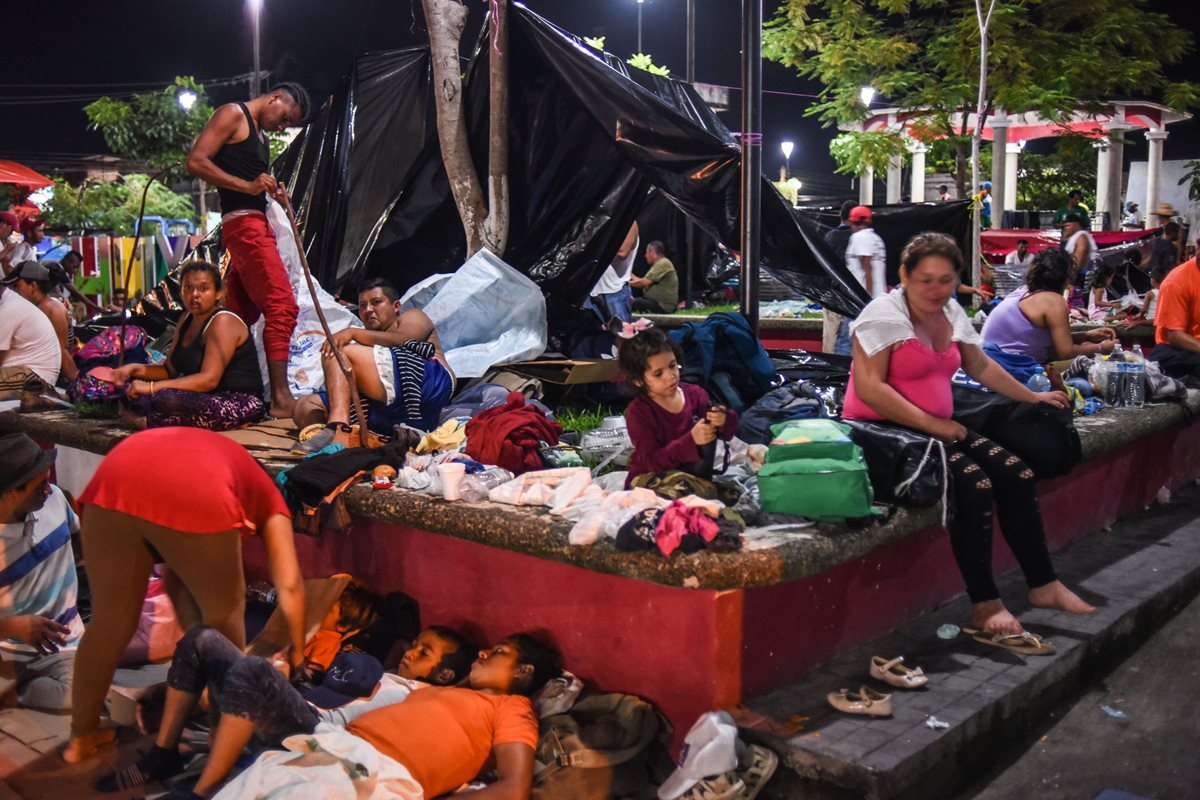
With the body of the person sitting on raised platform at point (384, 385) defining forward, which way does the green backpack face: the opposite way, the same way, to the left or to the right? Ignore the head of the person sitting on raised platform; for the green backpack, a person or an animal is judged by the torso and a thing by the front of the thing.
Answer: to the left

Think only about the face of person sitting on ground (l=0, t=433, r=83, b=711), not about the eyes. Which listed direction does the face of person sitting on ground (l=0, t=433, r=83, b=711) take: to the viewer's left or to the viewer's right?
to the viewer's right

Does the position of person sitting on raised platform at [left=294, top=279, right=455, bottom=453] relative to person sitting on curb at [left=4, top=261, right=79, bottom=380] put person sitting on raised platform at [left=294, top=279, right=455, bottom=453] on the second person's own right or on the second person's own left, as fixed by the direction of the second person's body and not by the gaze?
on the second person's own left

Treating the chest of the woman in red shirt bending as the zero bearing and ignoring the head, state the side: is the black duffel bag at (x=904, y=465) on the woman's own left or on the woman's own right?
on the woman's own right

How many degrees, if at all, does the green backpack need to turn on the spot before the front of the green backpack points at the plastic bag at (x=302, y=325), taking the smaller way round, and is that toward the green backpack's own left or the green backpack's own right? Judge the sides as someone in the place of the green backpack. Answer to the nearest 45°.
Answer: approximately 135° to the green backpack's own right

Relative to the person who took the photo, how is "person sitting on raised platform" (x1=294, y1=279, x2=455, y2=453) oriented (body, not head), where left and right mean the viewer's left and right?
facing to the left of the viewer

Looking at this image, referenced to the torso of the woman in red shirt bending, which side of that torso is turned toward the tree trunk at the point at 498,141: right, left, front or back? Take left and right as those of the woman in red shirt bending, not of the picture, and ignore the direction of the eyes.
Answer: front
